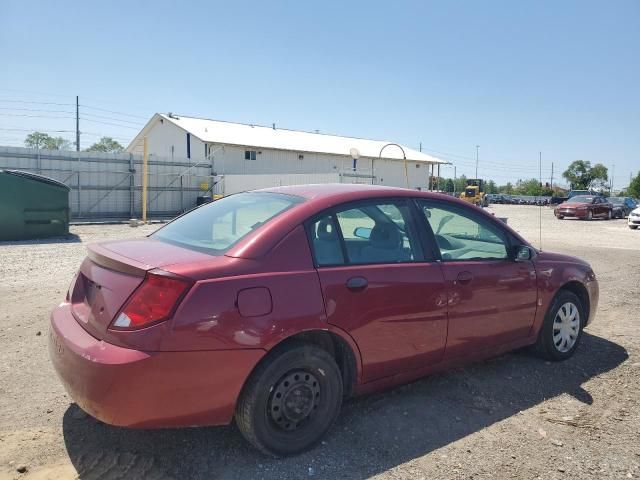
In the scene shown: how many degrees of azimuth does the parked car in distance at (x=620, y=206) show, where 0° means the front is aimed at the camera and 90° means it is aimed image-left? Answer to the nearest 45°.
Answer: approximately 45°

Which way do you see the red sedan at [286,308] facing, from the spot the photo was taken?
facing away from the viewer and to the right of the viewer

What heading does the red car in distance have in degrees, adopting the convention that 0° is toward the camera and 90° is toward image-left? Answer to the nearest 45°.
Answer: approximately 45°

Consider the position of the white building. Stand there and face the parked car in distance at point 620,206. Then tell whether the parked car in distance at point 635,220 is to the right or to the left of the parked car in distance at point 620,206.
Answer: right

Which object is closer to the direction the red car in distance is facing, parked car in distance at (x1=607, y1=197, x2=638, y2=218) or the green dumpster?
the green dumpster

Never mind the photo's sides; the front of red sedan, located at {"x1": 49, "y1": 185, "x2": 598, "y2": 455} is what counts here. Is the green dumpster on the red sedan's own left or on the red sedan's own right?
on the red sedan's own left

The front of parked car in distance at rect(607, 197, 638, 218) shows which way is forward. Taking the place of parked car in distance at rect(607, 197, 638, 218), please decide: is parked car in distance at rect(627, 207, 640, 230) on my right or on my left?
on my left
